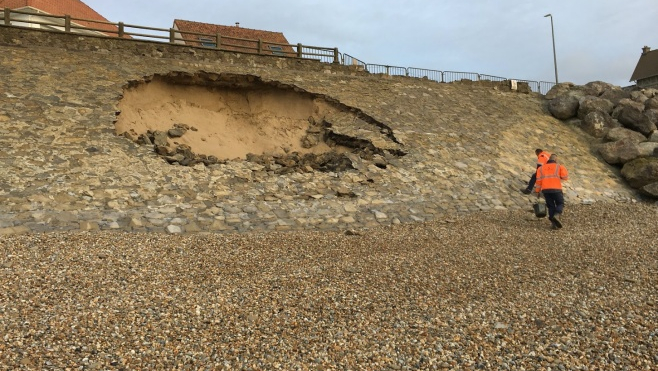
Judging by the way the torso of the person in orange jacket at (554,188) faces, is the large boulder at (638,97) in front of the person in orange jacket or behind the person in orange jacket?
in front

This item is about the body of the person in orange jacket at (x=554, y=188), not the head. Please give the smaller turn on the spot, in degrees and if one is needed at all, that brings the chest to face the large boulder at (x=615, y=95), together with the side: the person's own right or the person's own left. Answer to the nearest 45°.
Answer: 0° — they already face it

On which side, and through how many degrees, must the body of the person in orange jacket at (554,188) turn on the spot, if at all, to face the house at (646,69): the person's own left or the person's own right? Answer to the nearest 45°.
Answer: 0° — they already face it

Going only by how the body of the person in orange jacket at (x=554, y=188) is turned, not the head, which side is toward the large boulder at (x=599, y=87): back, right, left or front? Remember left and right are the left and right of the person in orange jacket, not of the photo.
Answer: front

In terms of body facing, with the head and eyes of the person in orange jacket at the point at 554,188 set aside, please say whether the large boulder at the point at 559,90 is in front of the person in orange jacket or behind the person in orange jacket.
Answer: in front

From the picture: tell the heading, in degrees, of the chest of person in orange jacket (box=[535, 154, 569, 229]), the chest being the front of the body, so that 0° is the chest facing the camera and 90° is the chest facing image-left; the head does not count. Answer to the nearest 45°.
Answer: approximately 180°
